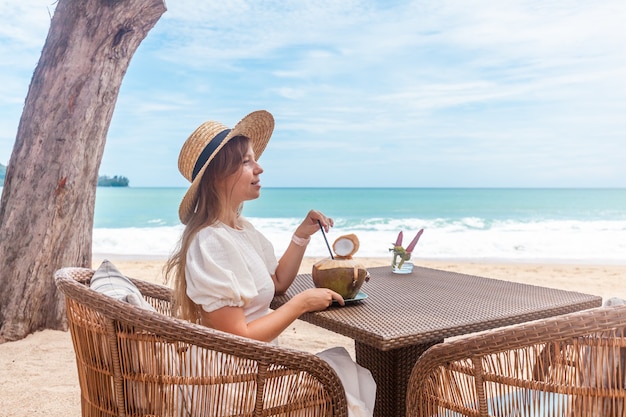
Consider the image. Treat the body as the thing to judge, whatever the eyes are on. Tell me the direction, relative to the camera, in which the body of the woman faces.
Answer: to the viewer's right

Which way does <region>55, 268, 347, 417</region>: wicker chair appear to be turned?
to the viewer's right

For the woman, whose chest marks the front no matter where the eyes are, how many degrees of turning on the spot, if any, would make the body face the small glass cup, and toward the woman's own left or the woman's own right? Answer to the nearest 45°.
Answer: approximately 45° to the woman's own left

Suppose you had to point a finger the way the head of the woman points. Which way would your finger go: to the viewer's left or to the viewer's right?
to the viewer's right

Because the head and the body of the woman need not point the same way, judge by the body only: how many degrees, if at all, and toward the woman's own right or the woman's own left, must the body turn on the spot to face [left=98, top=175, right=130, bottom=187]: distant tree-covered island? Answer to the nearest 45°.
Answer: approximately 90° to the woman's own left
